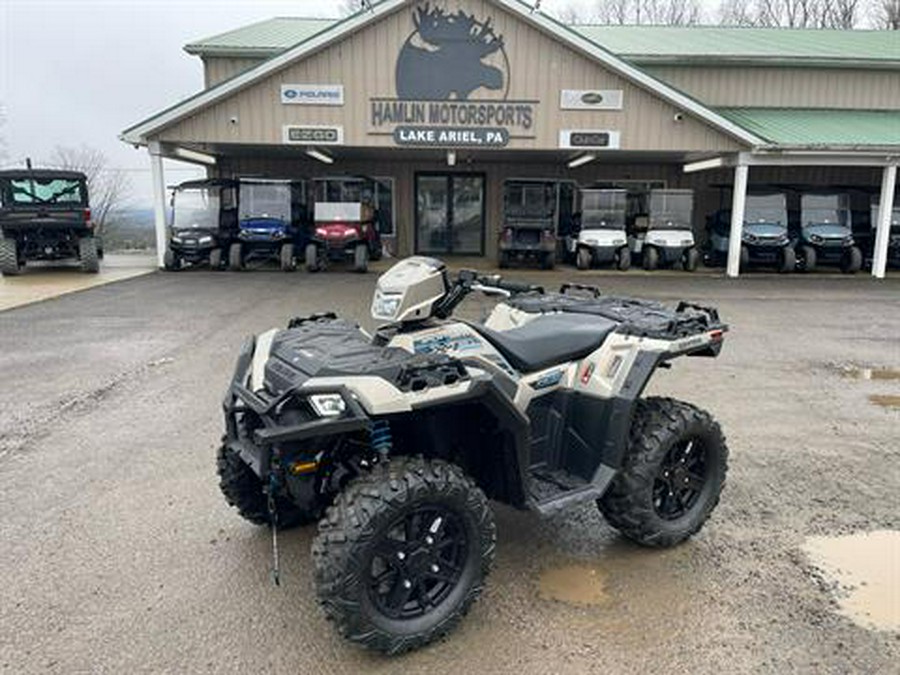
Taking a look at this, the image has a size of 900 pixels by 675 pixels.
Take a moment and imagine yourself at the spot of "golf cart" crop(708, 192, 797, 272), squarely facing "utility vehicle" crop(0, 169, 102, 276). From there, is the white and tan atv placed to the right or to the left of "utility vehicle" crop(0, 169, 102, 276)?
left

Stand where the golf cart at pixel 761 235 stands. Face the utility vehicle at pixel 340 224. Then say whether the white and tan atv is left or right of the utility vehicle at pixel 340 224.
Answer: left

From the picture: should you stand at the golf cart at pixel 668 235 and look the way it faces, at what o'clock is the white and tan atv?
The white and tan atv is roughly at 12 o'clock from the golf cart.

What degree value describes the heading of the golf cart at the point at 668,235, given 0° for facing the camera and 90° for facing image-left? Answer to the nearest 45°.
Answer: approximately 0°

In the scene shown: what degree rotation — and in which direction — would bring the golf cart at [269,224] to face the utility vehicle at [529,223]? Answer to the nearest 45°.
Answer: approximately 90° to its left

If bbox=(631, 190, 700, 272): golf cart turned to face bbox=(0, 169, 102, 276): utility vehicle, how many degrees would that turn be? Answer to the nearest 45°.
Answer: approximately 45° to its right

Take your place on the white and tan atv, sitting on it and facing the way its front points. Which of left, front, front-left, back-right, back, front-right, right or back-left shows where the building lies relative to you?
back-right

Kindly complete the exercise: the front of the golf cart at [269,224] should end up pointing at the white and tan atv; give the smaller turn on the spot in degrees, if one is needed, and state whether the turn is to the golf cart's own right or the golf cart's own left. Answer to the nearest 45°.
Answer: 0° — it already faces it

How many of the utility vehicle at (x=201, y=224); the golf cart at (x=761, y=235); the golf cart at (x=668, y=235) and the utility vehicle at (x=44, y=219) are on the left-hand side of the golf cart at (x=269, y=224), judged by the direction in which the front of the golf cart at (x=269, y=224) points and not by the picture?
2
